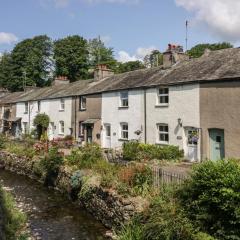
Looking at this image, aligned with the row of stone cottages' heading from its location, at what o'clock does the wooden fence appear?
The wooden fence is roughly at 11 o'clock from the row of stone cottages.

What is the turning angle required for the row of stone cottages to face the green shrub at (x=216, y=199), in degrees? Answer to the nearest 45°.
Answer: approximately 45° to its left

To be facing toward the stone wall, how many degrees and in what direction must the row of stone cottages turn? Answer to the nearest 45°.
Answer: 0° — it already faces it

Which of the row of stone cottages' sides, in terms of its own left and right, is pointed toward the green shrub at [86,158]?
front

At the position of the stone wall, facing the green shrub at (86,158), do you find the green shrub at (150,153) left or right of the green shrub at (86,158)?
right

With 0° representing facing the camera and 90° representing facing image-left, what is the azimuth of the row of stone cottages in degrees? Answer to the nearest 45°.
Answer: approximately 45°
